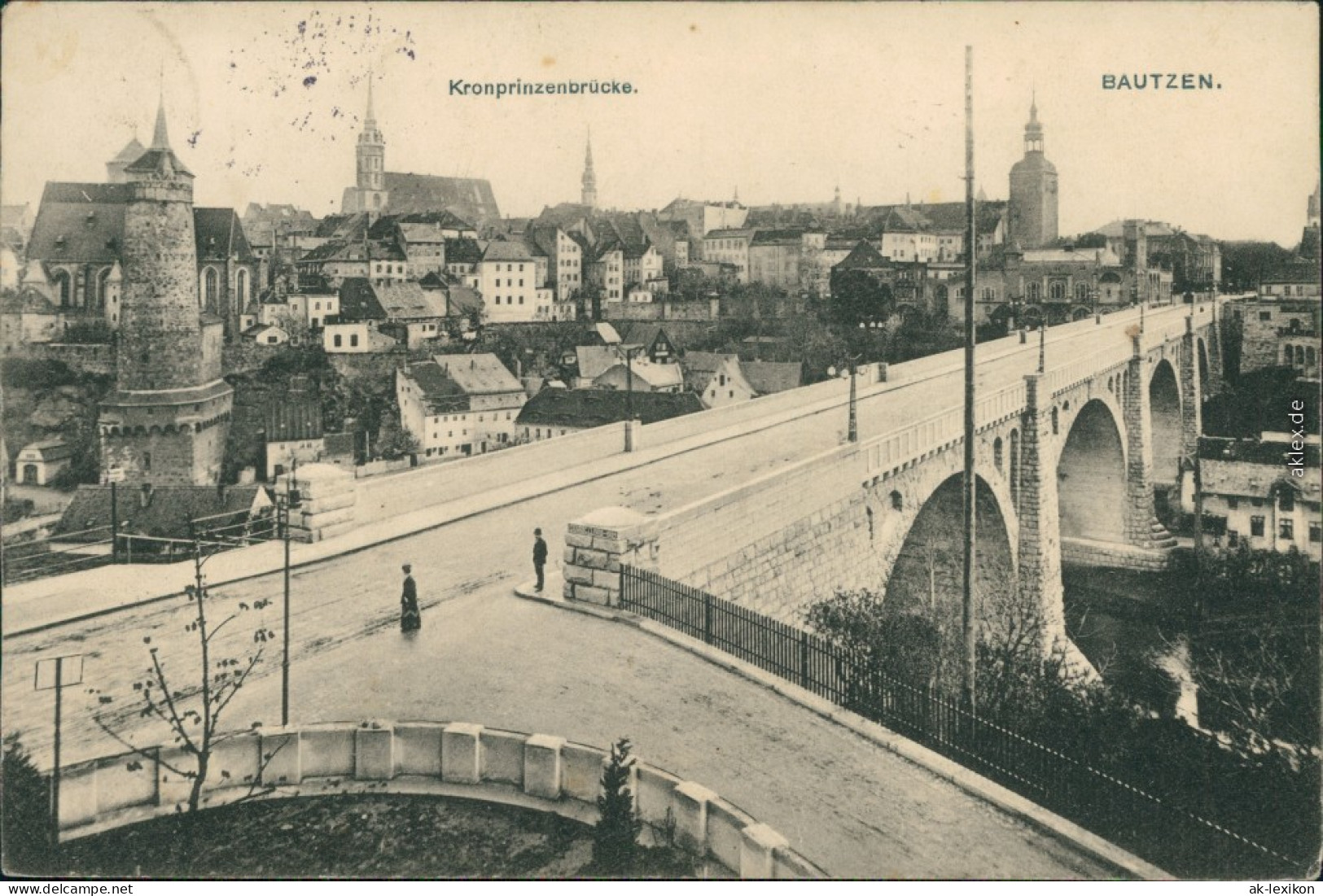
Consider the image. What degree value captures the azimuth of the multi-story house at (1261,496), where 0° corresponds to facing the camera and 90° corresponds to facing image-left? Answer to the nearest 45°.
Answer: approximately 0°

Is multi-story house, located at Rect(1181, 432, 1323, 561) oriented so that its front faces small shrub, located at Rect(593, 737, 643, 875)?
yes

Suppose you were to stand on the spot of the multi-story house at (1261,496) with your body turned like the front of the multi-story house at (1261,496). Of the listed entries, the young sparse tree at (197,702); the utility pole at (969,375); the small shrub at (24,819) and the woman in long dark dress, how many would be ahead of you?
4

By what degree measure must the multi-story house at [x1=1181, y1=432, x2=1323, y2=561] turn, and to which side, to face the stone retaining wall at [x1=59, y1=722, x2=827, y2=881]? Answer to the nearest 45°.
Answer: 0° — it already faces it

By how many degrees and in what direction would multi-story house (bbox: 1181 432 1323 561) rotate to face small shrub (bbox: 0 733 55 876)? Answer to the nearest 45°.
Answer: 0° — it already faces it

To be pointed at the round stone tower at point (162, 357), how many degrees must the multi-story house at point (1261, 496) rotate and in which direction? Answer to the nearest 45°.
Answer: approximately 45° to its right

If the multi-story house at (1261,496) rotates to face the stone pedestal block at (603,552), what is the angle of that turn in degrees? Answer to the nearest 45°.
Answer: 0° — it already faces it

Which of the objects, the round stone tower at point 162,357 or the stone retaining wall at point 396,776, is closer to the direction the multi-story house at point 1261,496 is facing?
the stone retaining wall

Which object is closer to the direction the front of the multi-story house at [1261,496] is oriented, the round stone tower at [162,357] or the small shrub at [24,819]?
the small shrub
